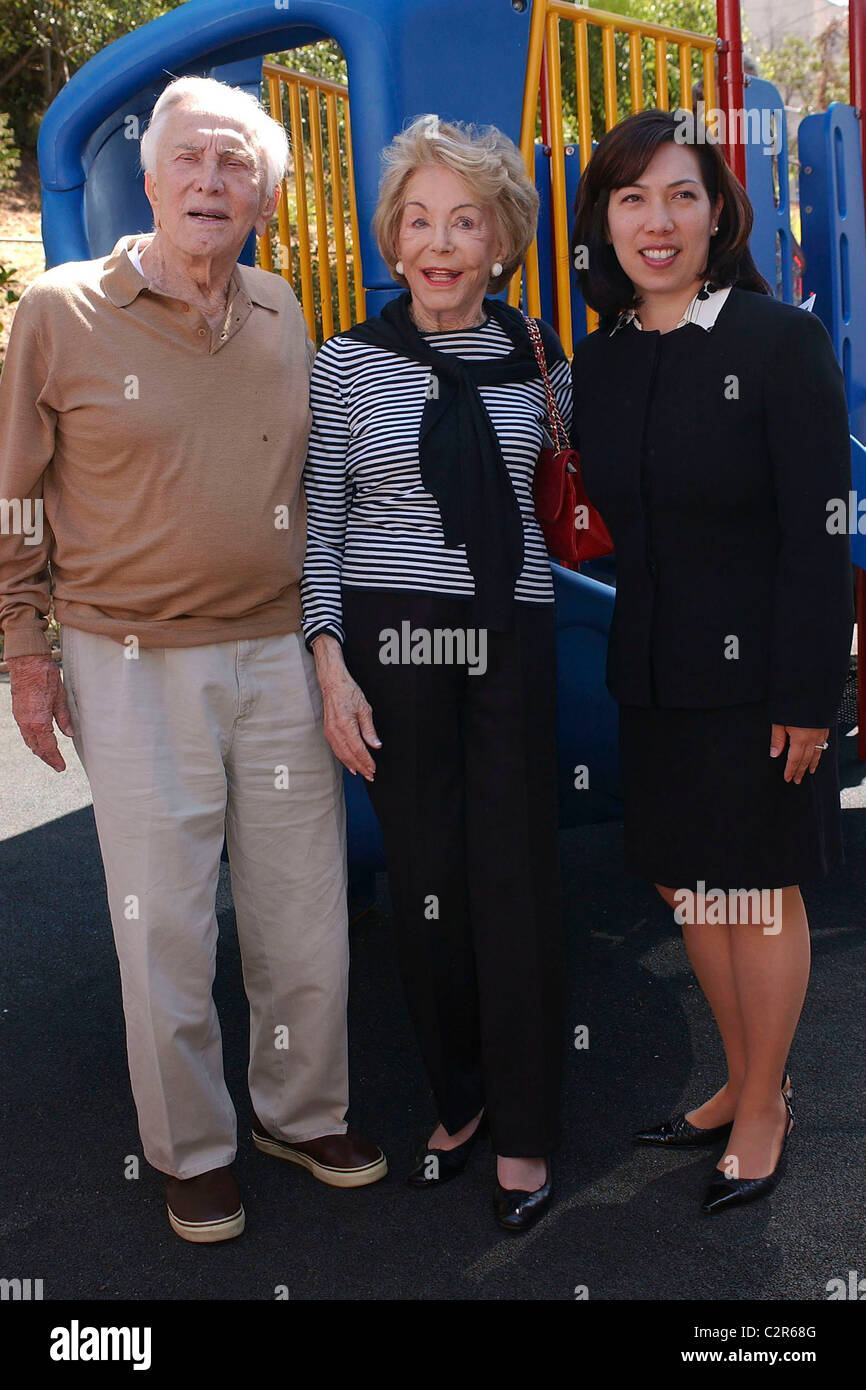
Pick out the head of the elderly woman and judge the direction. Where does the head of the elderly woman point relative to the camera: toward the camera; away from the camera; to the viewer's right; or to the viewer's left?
toward the camera

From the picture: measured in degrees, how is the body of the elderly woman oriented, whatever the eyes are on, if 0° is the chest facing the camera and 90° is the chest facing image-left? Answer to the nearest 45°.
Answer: approximately 0°

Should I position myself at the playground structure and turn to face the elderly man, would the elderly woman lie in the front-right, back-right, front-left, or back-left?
front-left

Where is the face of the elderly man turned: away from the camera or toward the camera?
toward the camera

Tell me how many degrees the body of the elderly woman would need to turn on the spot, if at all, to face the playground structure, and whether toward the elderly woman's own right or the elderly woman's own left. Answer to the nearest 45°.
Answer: approximately 180°

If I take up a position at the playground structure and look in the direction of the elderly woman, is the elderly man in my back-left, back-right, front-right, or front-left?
front-right
